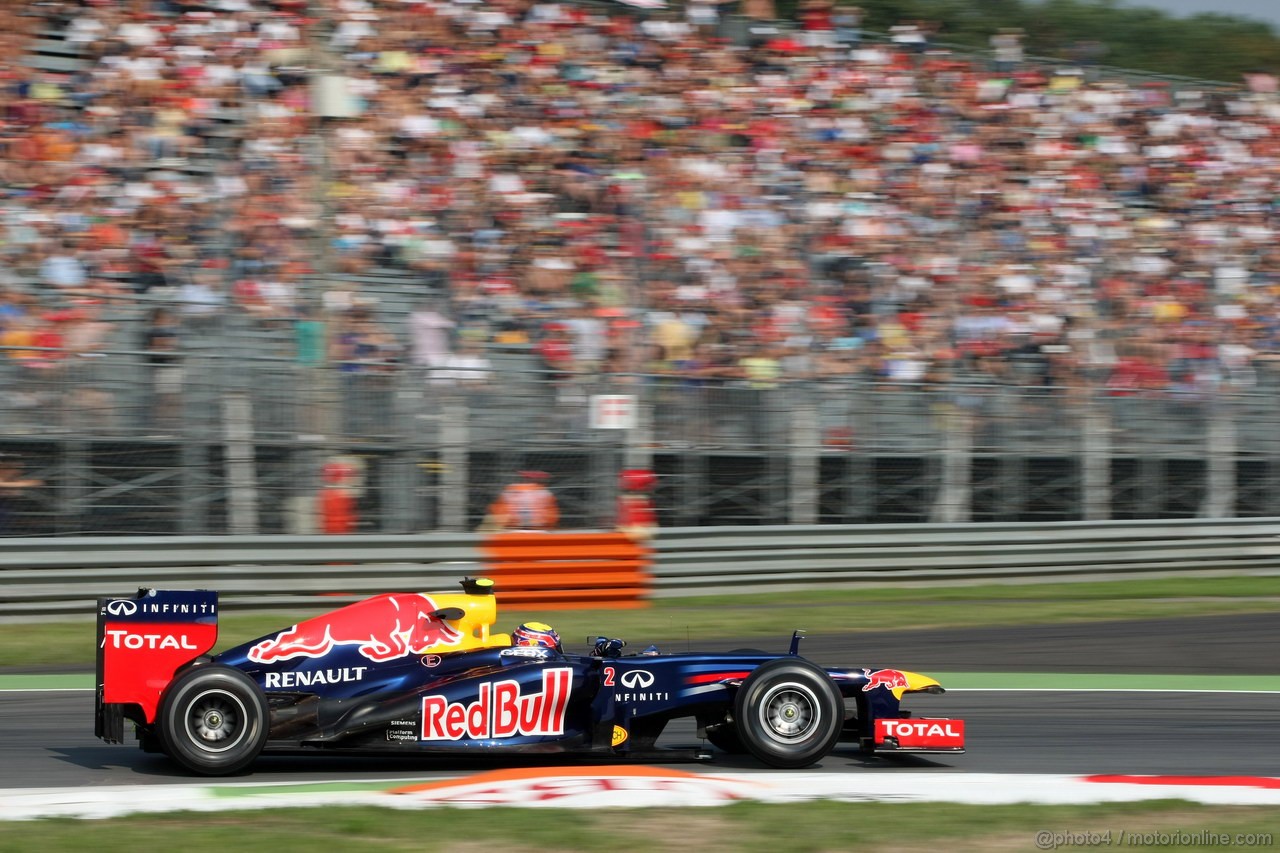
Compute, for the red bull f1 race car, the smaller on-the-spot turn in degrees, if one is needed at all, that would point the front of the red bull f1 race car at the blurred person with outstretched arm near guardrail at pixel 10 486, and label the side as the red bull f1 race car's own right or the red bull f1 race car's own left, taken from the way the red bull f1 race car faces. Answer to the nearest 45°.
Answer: approximately 135° to the red bull f1 race car's own left

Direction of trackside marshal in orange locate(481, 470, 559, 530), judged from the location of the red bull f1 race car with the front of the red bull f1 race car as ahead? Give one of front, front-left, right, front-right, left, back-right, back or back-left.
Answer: left

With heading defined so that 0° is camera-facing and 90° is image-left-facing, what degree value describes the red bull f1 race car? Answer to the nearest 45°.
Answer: approximately 270°

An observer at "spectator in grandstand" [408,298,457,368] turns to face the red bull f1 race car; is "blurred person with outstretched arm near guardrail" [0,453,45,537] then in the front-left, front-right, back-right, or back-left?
front-right

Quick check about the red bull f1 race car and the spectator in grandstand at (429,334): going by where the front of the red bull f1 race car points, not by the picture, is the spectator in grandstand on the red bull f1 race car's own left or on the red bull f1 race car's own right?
on the red bull f1 race car's own left

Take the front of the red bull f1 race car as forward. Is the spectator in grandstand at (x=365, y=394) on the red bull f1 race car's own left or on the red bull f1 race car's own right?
on the red bull f1 race car's own left

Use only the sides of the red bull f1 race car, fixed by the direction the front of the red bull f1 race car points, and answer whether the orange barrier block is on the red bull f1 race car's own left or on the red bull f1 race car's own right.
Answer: on the red bull f1 race car's own left

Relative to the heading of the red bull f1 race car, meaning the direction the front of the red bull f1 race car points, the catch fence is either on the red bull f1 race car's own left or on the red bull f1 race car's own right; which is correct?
on the red bull f1 race car's own left

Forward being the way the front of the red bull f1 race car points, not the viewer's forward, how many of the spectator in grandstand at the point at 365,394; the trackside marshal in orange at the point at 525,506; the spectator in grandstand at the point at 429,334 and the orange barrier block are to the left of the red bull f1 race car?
4
